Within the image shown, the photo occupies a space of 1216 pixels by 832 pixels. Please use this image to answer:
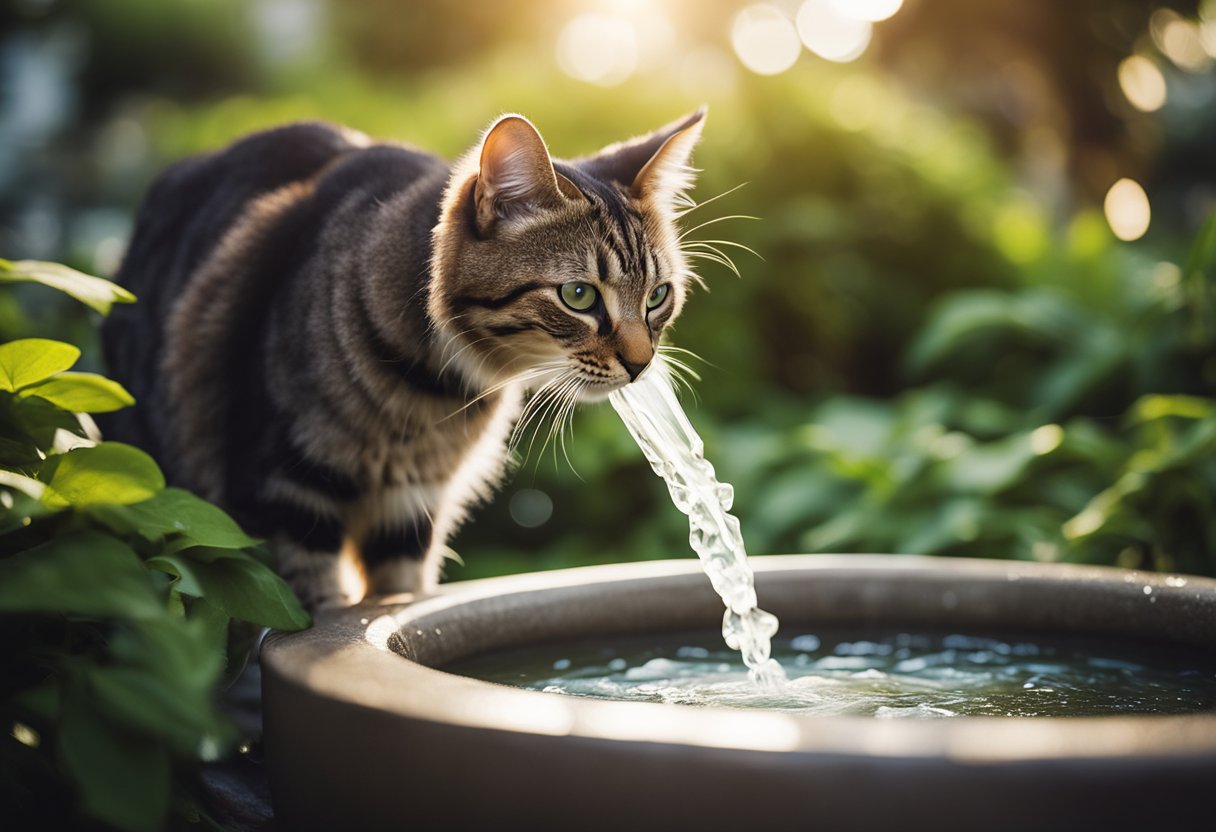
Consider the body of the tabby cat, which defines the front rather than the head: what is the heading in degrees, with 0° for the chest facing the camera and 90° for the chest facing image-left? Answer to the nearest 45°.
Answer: approximately 315°

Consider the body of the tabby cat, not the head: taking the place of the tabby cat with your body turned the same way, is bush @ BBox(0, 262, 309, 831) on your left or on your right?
on your right
